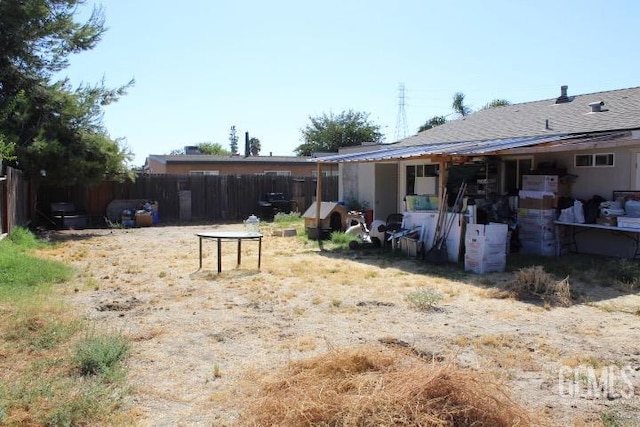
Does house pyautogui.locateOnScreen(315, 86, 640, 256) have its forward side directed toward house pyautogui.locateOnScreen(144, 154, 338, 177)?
no

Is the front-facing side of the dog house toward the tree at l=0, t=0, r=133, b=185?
no

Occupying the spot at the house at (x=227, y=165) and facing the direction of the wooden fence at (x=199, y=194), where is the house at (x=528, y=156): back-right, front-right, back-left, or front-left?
front-left

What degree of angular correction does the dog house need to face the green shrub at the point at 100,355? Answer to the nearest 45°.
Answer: approximately 45° to its right
